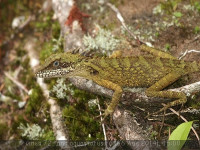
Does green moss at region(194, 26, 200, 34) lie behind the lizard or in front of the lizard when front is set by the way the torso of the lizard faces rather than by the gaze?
behind

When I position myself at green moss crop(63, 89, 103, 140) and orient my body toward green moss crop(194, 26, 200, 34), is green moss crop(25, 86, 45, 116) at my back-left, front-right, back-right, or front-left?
back-left

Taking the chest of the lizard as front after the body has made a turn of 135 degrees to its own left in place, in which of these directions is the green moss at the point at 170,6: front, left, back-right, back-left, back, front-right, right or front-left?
left

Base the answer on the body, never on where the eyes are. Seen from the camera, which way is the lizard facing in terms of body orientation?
to the viewer's left
